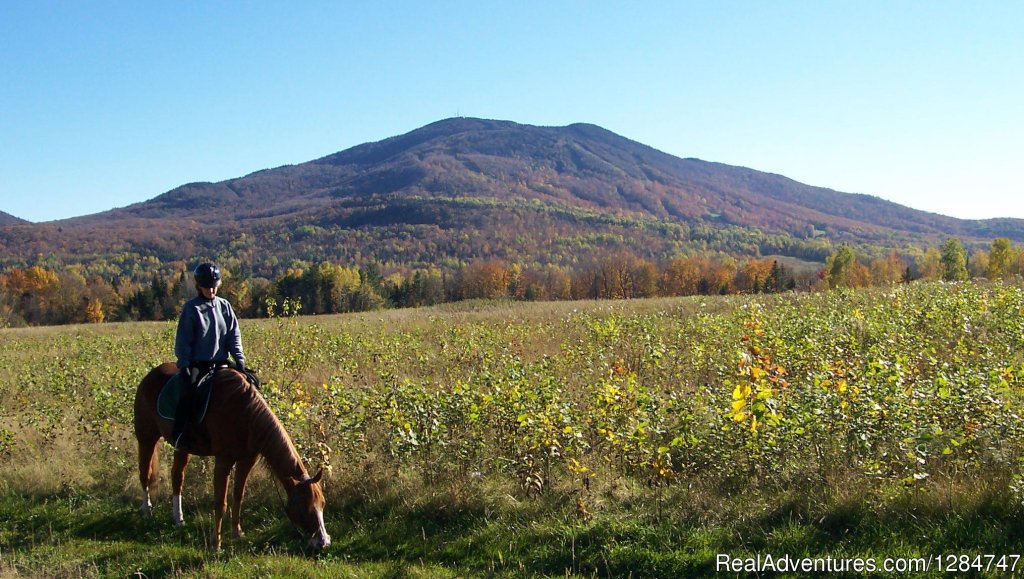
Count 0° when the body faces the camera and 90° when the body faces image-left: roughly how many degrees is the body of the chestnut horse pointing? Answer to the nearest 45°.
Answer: approximately 315°

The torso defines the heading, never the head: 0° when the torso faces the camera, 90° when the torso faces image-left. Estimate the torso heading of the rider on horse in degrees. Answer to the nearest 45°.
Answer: approximately 315°
